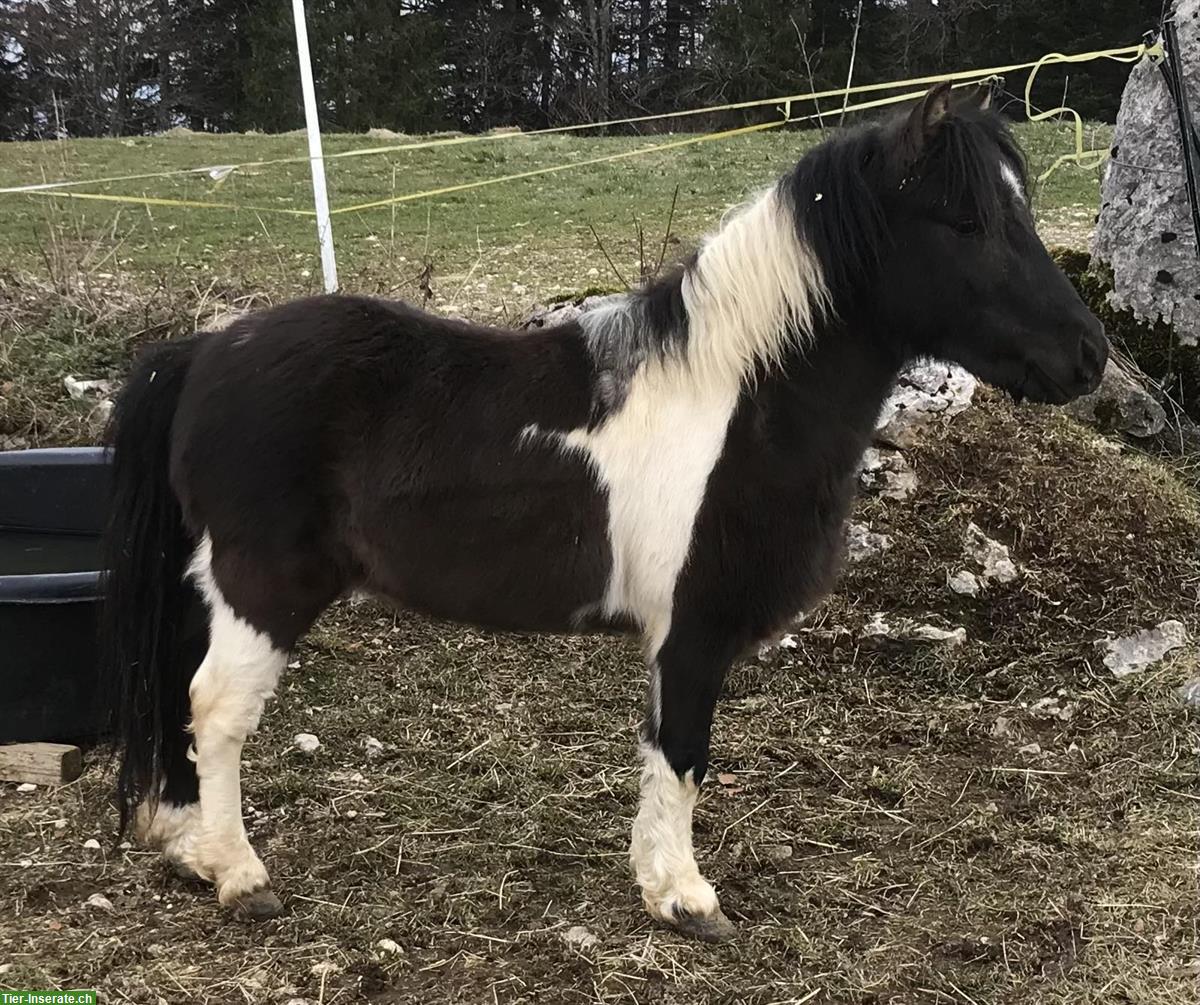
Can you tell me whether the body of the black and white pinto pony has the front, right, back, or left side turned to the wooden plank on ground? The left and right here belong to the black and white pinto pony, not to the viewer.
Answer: back

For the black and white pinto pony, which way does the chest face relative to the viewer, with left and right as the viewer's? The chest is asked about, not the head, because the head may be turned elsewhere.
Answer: facing to the right of the viewer

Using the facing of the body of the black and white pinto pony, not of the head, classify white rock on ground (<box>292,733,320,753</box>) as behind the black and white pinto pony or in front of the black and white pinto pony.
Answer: behind

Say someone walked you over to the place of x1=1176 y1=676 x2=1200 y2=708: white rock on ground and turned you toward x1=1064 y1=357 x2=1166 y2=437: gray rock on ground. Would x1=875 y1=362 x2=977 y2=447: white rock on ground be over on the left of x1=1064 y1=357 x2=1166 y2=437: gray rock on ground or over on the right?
left
